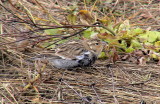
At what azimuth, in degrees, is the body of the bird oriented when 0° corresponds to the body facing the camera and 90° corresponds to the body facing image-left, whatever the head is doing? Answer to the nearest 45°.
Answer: approximately 270°

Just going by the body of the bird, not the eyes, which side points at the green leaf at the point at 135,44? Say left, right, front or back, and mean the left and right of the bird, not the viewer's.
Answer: front

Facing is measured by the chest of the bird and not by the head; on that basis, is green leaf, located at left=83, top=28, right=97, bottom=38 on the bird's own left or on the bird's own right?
on the bird's own left

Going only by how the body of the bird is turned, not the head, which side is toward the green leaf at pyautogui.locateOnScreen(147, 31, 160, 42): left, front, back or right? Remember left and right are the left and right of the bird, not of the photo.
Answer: front

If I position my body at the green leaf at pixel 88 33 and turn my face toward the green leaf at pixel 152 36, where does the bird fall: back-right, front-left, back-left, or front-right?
back-right
